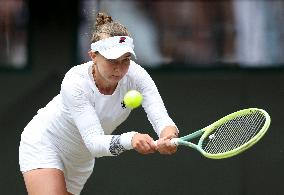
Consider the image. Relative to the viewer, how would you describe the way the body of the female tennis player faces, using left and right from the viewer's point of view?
facing the viewer and to the right of the viewer
